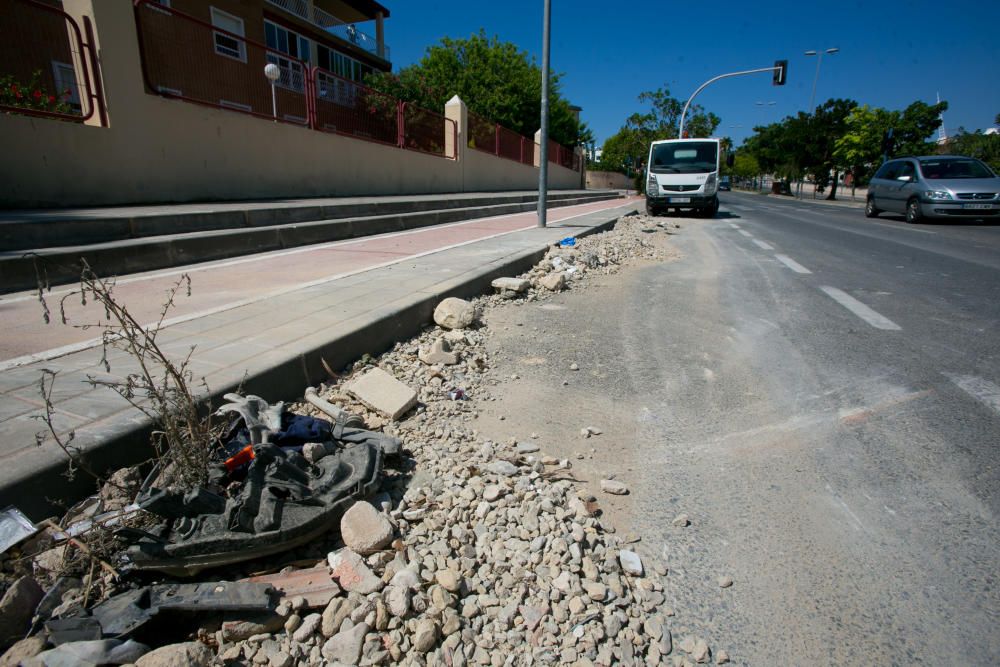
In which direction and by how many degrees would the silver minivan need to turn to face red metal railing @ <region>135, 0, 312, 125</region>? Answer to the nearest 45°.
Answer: approximately 90° to its right

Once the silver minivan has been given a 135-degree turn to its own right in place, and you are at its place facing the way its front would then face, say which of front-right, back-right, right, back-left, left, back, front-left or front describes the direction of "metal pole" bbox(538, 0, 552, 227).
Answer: front-left

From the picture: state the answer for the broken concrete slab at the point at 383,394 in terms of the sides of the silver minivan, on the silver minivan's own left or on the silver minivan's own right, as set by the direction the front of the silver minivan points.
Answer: on the silver minivan's own right

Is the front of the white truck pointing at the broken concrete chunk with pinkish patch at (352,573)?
yes

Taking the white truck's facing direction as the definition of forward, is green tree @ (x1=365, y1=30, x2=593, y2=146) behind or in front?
behind

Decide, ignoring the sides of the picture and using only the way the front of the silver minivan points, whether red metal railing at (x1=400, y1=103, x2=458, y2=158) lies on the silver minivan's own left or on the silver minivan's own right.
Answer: on the silver minivan's own right

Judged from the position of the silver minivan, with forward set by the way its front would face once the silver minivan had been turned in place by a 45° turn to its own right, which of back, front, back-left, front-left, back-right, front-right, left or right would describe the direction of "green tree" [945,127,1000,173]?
back

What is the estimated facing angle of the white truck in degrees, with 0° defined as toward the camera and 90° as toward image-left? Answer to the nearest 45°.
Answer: approximately 0°

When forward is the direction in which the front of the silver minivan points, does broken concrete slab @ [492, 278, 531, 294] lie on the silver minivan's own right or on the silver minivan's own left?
on the silver minivan's own right

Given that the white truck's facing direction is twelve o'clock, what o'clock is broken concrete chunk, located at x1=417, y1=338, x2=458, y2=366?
The broken concrete chunk is roughly at 12 o'clock from the white truck.

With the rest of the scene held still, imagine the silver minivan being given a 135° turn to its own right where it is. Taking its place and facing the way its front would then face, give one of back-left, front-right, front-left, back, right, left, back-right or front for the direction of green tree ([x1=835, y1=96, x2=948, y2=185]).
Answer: right

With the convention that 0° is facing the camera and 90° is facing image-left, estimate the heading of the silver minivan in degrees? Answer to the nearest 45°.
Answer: approximately 315°

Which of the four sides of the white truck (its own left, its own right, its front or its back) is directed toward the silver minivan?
left
